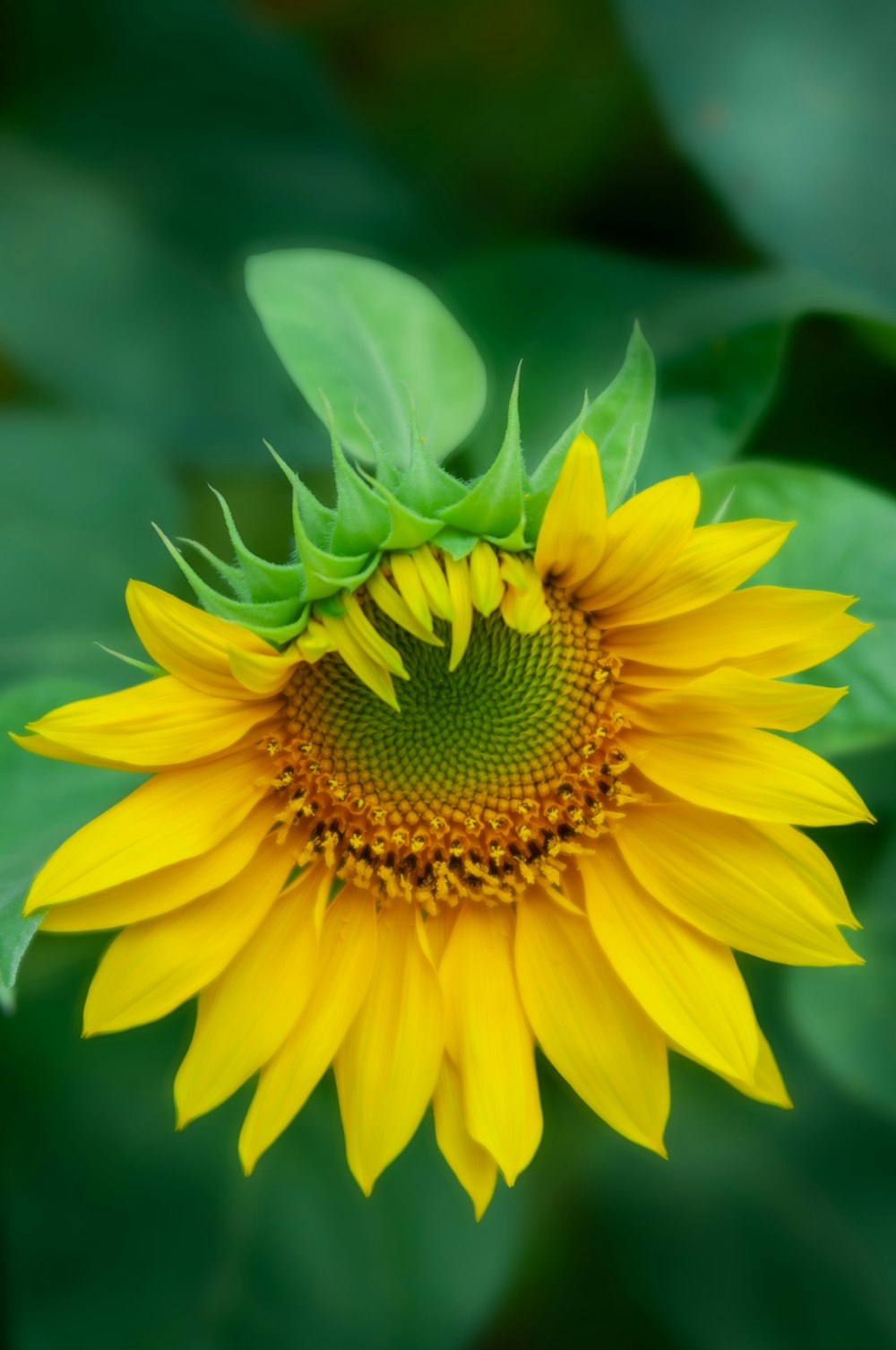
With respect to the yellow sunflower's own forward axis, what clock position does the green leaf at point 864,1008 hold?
The green leaf is roughly at 8 o'clock from the yellow sunflower.

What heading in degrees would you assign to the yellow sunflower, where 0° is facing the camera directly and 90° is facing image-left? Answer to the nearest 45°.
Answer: approximately 0°

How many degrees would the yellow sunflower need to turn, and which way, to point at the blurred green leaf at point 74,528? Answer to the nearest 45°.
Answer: approximately 135° to its right
